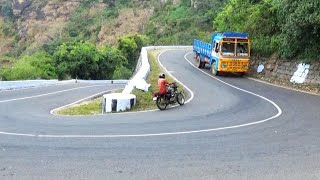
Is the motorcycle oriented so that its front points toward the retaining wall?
yes

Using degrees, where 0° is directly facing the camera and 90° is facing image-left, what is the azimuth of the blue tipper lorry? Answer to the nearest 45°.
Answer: approximately 315°

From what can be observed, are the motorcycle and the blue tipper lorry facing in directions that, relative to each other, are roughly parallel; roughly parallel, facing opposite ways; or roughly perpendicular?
roughly perpendicular

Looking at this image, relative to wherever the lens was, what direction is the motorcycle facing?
facing away from the viewer and to the right of the viewer
